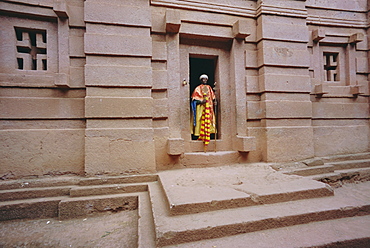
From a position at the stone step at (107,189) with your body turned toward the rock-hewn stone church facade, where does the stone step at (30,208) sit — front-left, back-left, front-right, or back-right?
back-left

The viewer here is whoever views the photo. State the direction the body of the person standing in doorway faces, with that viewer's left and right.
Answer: facing the viewer

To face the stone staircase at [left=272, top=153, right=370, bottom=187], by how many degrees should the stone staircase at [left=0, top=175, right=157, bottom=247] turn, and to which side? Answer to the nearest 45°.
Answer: approximately 90° to its left

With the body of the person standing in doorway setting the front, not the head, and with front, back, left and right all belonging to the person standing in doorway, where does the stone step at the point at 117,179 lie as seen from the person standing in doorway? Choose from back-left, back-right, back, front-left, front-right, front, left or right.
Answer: front-right

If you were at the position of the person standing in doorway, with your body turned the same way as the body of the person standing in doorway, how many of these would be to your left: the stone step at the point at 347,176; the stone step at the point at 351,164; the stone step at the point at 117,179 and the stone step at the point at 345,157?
3

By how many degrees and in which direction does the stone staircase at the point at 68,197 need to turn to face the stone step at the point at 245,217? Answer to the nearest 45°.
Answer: approximately 45° to its left

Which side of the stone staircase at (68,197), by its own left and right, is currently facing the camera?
front

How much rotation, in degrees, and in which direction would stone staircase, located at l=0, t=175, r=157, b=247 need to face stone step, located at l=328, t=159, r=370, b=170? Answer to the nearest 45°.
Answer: approximately 90° to its left

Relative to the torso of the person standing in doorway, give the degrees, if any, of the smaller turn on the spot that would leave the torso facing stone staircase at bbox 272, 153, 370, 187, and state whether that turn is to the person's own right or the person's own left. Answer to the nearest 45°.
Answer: approximately 90° to the person's own left

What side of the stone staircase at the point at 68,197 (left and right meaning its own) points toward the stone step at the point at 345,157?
left

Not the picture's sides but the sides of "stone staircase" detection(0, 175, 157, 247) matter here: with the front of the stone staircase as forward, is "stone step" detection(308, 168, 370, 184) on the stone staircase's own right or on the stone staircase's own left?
on the stone staircase's own left

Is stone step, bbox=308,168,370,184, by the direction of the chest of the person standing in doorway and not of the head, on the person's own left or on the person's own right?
on the person's own left

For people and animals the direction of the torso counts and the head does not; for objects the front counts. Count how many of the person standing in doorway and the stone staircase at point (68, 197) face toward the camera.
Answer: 2

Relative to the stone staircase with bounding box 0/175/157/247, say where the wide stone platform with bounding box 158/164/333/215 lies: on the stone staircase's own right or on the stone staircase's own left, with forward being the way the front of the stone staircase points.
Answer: on the stone staircase's own left

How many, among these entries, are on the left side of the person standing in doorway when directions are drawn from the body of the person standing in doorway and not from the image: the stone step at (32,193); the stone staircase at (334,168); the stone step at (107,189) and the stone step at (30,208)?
1

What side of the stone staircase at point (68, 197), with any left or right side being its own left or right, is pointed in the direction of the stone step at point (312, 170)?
left

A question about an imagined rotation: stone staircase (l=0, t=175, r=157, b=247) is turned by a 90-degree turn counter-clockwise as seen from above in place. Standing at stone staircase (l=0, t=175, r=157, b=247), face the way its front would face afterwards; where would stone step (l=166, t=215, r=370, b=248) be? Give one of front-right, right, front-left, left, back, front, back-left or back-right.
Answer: front-right

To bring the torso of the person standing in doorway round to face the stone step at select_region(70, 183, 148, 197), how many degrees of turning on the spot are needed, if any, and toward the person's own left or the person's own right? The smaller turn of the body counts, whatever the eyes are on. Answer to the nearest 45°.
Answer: approximately 45° to the person's own right
